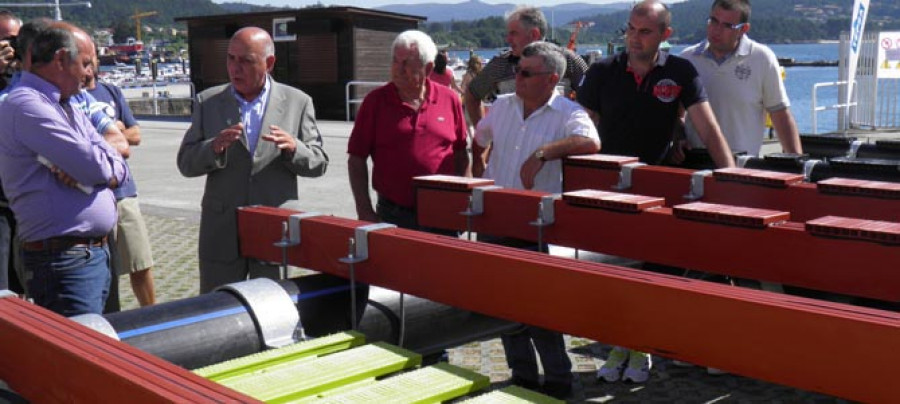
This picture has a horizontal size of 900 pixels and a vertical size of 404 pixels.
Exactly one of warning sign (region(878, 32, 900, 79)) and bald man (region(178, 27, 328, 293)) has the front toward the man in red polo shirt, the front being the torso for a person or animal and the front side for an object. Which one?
the warning sign

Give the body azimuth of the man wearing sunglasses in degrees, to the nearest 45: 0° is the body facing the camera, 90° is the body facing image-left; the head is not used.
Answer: approximately 45°

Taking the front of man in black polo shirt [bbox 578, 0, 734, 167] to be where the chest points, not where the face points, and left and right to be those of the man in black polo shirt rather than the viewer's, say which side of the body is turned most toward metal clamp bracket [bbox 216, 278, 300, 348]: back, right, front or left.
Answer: front

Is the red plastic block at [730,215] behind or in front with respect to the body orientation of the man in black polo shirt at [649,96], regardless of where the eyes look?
in front

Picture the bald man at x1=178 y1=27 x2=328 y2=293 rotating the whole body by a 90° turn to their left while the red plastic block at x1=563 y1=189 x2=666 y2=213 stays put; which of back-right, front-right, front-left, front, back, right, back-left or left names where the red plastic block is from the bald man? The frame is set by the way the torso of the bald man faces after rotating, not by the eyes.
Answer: front-right

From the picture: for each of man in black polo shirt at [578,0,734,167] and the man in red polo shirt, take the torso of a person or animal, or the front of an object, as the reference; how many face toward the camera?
2

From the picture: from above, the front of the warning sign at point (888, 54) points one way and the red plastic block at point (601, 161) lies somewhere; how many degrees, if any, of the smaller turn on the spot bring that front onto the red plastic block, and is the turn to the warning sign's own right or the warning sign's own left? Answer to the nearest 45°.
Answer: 0° — it already faces it

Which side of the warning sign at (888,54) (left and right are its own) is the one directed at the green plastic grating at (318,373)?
front

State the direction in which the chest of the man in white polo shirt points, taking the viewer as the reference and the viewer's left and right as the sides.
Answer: facing the viewer and to the left of the viewer

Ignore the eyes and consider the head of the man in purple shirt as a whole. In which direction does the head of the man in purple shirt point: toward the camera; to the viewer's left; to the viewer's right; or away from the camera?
to the viewer's right

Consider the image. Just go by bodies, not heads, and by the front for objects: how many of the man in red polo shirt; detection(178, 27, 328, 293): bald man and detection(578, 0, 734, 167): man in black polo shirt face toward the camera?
3

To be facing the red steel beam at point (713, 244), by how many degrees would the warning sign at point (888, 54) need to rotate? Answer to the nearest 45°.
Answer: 0° — it already faces it

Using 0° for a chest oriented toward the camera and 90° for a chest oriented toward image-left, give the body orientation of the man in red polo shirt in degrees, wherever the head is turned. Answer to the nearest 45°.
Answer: approximately 0°

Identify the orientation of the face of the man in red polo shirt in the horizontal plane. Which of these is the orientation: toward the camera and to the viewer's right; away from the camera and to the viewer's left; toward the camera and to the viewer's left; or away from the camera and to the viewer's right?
toward the camera and to the viewer's left

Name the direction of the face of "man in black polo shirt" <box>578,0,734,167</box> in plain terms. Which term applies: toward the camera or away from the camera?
toward the camera

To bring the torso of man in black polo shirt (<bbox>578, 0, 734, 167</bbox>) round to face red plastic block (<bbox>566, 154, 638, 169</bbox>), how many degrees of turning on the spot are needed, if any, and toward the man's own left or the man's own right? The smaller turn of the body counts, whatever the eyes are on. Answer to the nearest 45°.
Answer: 0° — they already face it

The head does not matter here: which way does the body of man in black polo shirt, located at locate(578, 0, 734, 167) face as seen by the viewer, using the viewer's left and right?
facing the viewer
